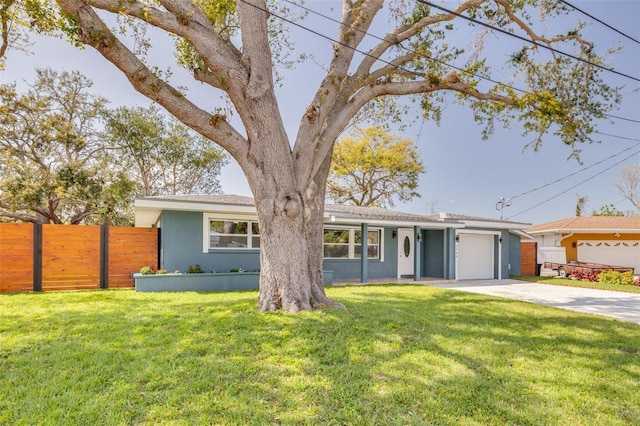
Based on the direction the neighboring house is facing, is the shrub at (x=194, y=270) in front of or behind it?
in front

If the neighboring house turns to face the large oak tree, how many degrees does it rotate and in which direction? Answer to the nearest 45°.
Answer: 0° — it already faces it

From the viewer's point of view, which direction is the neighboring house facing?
toward the camera

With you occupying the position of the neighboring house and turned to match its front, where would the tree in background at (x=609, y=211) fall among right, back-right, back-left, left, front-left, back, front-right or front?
back

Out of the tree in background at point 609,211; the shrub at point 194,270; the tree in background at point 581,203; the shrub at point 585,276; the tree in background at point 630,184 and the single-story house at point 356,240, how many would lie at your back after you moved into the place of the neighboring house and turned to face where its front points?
3

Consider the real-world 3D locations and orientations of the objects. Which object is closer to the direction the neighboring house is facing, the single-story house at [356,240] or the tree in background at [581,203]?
the single-story house

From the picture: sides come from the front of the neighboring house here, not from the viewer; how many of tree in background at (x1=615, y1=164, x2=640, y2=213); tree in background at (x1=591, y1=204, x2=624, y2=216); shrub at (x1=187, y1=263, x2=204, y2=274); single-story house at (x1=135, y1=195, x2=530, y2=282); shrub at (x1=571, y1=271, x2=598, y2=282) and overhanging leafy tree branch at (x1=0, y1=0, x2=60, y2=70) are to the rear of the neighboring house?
2

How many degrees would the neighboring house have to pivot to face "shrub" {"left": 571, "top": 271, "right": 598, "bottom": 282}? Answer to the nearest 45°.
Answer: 0° — it already faces it

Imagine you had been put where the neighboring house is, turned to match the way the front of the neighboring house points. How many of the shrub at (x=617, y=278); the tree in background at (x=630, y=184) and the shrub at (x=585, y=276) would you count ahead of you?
2

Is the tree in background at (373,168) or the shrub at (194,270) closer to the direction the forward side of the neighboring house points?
the shrub
